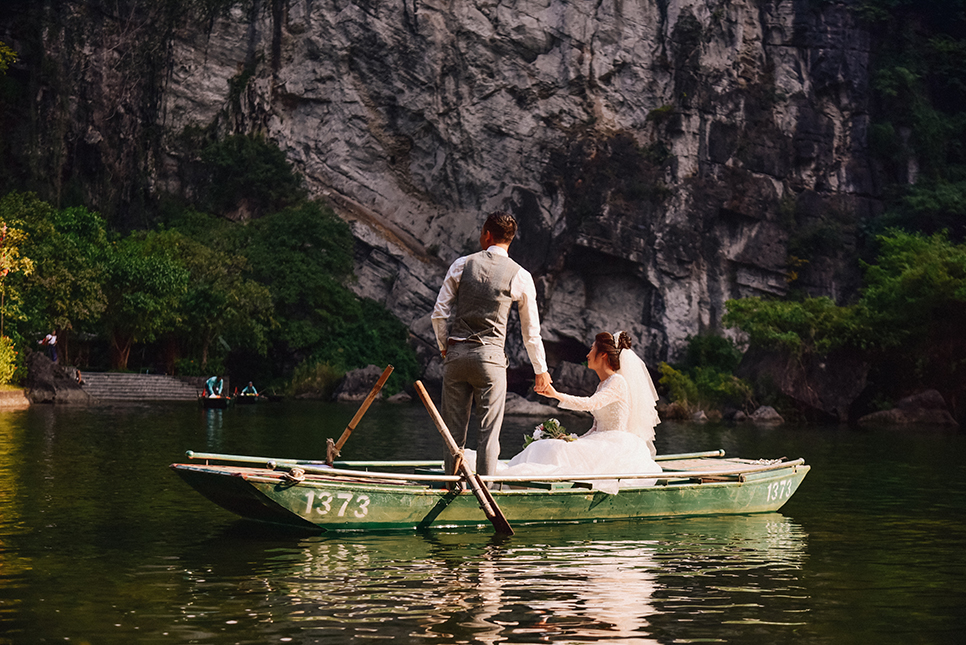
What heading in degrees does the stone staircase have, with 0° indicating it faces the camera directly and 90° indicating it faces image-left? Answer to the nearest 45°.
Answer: approximately 0°

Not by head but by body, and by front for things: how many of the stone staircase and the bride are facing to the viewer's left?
1

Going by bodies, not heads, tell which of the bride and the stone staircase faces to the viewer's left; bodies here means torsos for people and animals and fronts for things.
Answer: the bride

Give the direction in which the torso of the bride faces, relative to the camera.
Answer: to the viewer's left

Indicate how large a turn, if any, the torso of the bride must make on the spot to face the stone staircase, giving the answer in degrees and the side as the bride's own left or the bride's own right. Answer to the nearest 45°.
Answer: approximately 45° to the bride's own right

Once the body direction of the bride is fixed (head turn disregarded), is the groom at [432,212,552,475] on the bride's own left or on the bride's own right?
on the bride's own left

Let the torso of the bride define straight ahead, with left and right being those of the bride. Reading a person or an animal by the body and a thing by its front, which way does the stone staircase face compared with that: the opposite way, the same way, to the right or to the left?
to the left

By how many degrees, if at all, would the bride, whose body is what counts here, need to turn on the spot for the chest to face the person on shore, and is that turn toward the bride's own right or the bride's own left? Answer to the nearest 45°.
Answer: approximately 45° to the bride's own right
